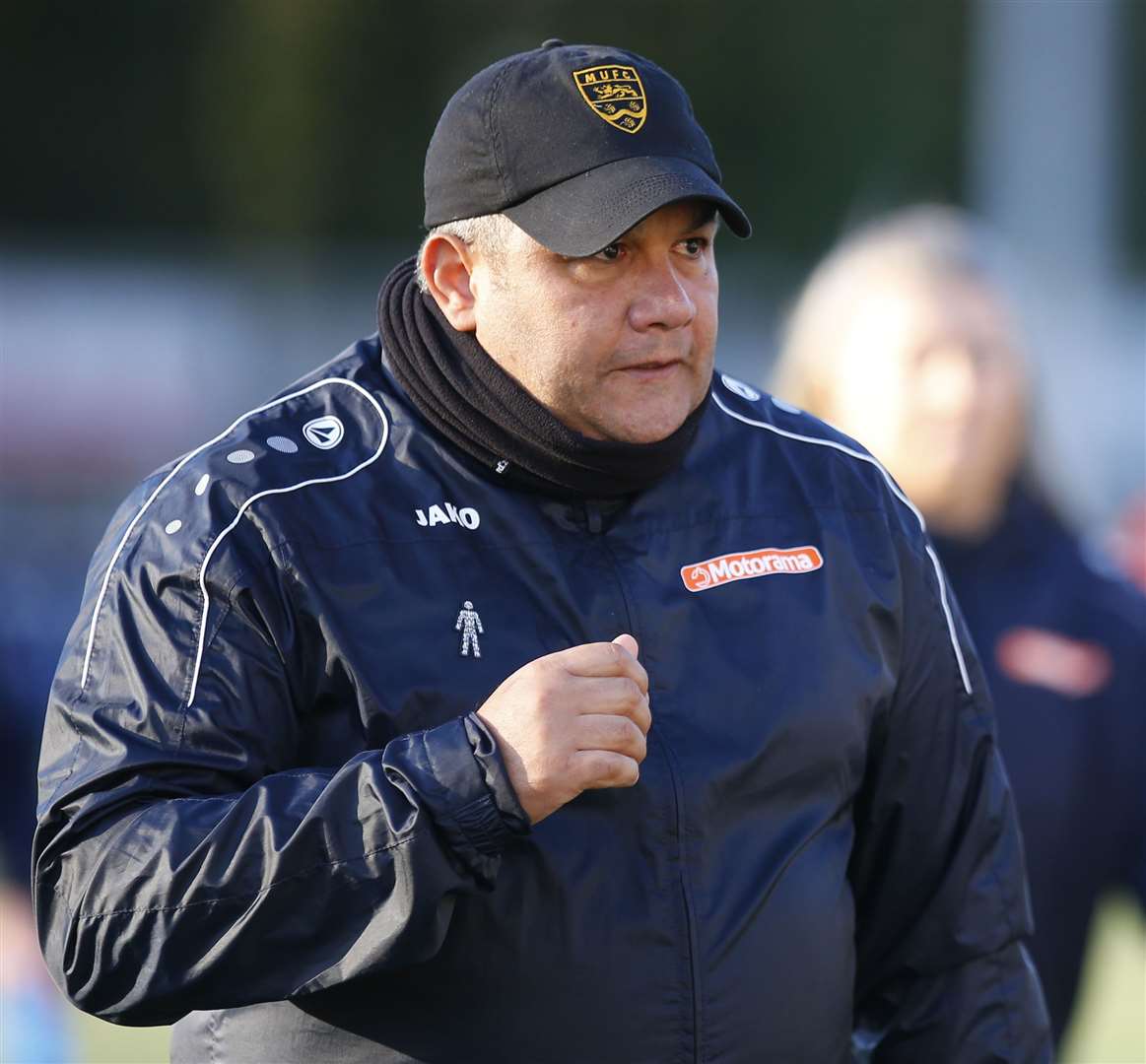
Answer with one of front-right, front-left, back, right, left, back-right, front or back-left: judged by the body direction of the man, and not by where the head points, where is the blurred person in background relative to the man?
left

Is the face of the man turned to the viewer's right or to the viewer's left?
to the viewer's right

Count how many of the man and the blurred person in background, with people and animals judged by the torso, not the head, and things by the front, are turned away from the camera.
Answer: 0

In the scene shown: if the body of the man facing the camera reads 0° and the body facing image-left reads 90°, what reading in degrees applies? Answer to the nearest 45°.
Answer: approximately 315°

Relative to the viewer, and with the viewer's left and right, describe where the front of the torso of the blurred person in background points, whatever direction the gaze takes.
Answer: facing the viewer and to the right of the viewer
